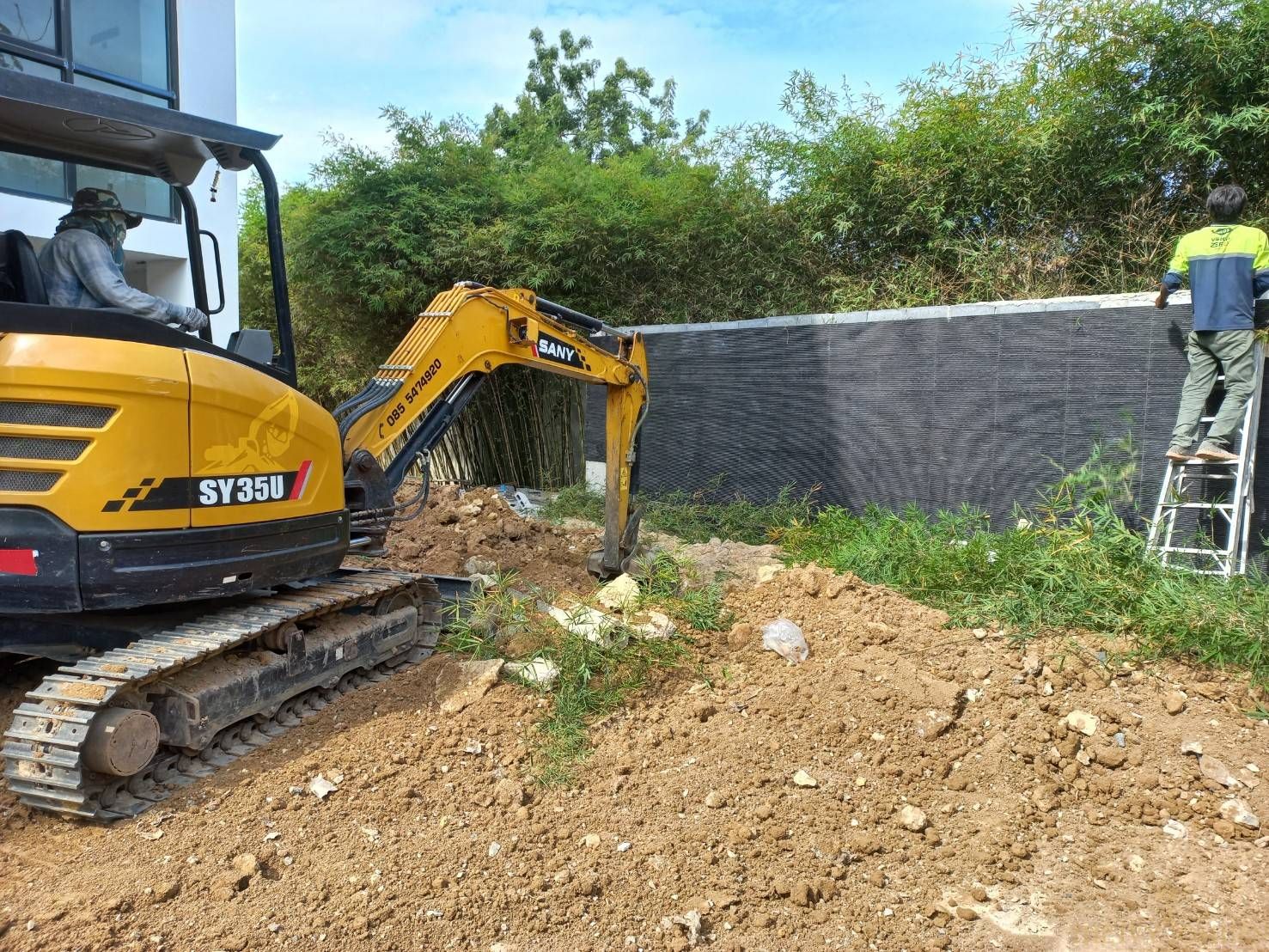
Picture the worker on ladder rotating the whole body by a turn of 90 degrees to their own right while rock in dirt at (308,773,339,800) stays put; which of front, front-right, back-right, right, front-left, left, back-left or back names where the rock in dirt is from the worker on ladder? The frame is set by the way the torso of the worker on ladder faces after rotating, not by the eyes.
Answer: back-right

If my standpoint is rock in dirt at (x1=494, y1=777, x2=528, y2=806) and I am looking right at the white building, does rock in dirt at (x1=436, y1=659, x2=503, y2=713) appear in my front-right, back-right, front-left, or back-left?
front-right

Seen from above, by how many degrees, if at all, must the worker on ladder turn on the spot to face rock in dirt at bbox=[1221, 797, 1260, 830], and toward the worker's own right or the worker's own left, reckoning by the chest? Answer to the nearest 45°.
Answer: approximately 180°

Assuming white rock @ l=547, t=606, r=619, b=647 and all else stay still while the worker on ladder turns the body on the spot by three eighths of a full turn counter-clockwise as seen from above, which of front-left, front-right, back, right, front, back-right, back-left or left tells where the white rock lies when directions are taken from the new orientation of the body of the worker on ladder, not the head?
front

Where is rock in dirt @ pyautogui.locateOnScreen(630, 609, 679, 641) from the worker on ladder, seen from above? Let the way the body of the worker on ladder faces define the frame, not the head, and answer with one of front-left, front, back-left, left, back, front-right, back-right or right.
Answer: back-left

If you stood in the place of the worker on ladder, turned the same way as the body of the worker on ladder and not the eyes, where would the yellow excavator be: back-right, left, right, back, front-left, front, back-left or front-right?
back-left

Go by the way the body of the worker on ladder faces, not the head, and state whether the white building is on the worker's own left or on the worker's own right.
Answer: on the worker's own left

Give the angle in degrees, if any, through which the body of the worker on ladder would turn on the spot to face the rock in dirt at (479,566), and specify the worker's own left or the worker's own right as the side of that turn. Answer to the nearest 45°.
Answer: approximately 90° to the worker's own left

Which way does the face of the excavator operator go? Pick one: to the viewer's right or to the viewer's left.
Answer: to the viewer's right

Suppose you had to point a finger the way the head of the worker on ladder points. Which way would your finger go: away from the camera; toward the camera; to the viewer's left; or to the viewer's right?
away from the camera

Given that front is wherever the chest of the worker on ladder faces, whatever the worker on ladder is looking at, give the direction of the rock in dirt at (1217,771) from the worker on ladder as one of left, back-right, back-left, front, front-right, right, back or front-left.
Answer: back

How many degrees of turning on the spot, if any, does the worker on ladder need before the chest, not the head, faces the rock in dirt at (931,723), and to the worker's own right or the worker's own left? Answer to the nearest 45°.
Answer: approximately 135° to the worker's own left

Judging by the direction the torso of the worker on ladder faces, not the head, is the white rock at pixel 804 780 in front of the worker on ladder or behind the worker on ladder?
behind

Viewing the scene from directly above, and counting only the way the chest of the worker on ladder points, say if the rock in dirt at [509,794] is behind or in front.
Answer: behind

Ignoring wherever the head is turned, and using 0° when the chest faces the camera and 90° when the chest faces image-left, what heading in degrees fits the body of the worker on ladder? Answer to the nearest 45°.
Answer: approximately 180°

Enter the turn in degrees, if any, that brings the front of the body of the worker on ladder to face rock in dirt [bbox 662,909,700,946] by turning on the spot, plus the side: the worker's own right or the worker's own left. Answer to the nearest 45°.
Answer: approximately 180°

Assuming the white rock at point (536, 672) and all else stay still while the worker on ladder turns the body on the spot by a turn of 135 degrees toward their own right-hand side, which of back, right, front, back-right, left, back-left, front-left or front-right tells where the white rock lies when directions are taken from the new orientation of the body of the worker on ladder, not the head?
right

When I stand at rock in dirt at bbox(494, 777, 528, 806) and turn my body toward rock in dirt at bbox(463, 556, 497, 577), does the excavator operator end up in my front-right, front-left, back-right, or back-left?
front-left

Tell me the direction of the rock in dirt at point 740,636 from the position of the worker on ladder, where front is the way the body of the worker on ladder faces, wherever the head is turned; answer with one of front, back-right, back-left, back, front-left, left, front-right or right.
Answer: back-left
